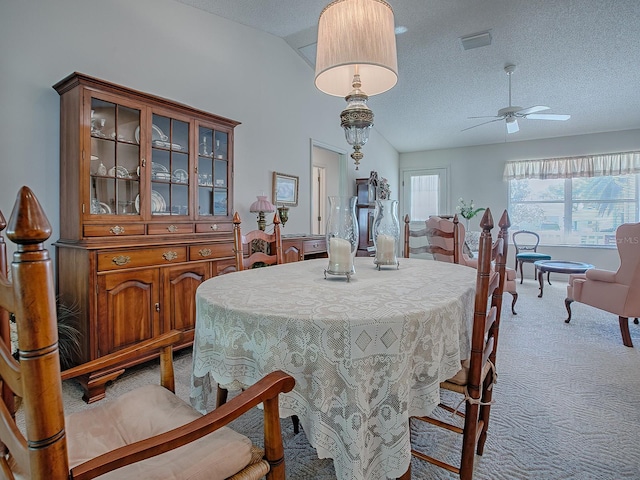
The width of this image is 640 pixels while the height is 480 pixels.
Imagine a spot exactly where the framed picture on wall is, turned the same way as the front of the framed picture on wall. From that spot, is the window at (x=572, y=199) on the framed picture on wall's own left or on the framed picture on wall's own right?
on the framed picture on wall's own left

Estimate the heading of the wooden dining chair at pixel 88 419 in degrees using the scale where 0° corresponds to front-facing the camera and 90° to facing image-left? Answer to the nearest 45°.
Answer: approximately 225°

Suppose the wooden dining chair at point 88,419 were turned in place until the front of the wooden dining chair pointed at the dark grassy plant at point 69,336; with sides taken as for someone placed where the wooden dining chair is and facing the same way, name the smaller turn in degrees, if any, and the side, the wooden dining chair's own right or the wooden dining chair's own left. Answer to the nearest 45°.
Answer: approximately 45° to the wooden dining chair's own left

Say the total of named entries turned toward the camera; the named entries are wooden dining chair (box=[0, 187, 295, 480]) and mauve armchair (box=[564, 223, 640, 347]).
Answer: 0

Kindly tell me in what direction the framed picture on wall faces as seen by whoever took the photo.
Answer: facing the viewer and to the right of the viewer

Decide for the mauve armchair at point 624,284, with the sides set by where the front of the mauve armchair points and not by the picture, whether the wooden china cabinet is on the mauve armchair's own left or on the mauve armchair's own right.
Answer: on the mauve armchair's own left

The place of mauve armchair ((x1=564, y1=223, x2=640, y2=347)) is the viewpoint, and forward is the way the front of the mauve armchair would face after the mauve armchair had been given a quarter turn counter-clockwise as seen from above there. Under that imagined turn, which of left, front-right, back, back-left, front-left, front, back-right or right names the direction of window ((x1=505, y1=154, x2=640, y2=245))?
back-right

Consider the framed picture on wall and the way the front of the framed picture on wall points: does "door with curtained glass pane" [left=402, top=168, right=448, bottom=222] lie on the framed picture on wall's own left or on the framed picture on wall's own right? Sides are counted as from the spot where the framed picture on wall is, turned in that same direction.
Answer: on the framed picture on wall's own left

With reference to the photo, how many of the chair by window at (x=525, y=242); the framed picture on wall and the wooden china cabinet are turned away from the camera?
0

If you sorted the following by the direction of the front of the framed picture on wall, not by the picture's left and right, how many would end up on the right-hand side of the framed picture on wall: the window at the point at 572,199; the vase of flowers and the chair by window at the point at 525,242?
0

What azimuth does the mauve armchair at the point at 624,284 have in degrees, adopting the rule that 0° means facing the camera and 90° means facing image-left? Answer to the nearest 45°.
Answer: approximately 135°
